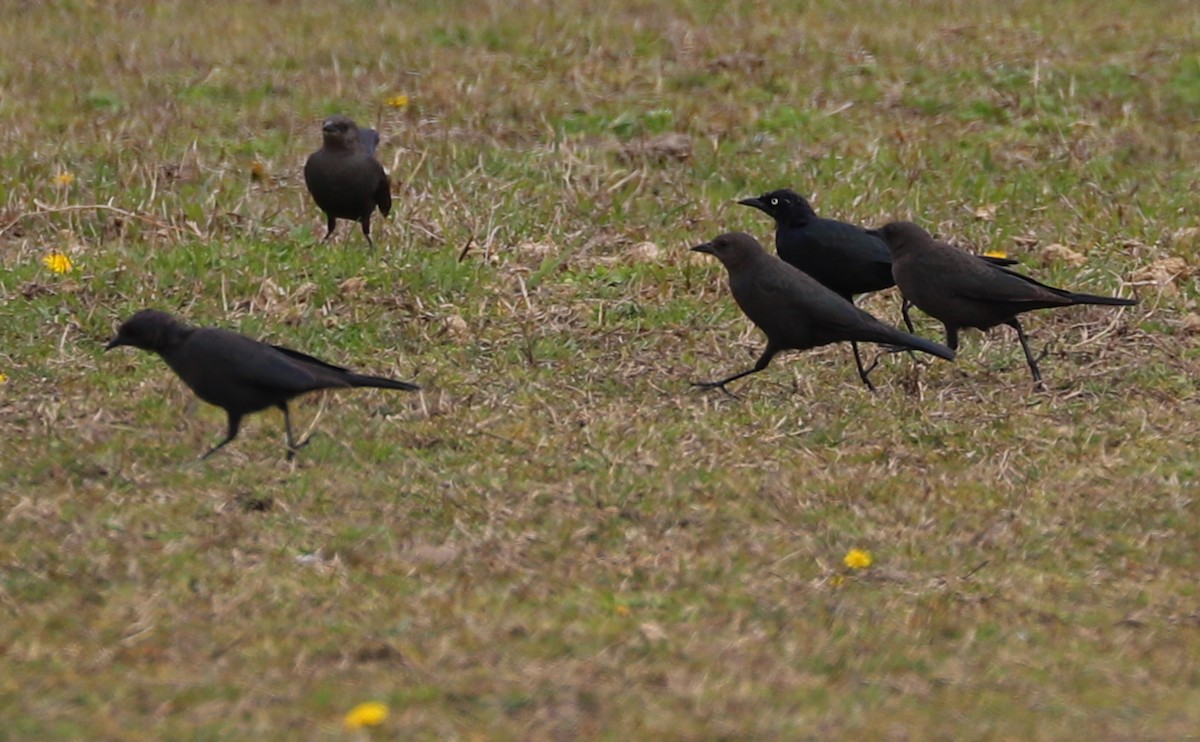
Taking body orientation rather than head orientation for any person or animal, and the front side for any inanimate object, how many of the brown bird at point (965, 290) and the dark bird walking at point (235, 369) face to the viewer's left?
2

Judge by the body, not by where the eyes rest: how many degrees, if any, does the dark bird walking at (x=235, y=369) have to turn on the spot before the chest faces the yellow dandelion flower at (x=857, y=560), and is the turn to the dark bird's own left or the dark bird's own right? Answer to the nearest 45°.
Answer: approximately 135° to the dark bird's own left

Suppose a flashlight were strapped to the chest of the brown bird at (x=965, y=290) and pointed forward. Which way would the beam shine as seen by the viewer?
to the viewer's left

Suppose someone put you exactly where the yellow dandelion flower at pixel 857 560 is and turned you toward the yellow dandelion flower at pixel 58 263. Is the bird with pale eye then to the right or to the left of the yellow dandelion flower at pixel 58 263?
right

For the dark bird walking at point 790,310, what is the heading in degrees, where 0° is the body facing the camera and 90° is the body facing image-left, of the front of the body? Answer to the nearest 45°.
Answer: approximately 90°

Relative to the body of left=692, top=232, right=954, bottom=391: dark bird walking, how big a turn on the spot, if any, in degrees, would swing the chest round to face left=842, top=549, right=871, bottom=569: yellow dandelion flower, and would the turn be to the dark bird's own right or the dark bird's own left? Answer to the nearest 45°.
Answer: approximately 90° to the dark bird's own left

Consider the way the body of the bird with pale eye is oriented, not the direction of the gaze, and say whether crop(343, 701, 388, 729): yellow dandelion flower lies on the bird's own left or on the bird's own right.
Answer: on the bird's own left

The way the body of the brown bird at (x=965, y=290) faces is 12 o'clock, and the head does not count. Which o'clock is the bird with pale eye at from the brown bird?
The bird with pale eye is roughly at 1 o'clock from the brown bird.

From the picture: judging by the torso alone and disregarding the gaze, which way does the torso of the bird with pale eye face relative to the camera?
to the viewer's left

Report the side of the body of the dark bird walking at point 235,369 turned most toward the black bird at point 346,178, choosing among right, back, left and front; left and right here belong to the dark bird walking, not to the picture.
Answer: right

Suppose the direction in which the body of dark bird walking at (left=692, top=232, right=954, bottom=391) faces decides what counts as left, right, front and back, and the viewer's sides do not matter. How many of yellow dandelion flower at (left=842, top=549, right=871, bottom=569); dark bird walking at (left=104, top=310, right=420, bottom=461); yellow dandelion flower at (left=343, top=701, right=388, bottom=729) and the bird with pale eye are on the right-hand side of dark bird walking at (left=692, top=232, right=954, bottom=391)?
1

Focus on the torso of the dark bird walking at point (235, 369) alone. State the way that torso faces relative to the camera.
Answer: to the viewer's left

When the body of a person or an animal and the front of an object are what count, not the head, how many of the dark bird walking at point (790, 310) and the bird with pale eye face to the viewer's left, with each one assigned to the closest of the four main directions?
2
